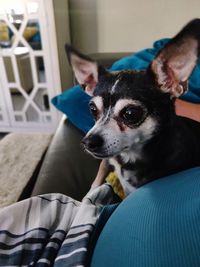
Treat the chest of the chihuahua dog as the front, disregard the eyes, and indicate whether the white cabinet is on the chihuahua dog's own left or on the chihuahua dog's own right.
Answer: on the chihuahua dog's own right

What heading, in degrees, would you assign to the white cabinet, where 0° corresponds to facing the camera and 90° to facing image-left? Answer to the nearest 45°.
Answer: approximately 0°

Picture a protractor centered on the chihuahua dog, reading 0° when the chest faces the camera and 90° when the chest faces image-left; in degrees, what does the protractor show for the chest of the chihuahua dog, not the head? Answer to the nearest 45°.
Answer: approximately 45°

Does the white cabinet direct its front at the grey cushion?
yes

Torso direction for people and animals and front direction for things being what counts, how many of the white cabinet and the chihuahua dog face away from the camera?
0

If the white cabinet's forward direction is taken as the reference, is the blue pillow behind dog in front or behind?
in front
